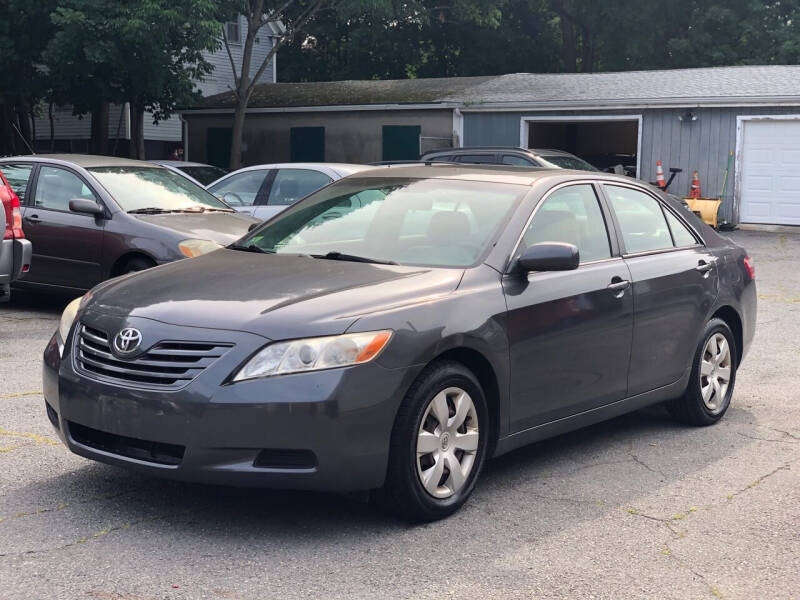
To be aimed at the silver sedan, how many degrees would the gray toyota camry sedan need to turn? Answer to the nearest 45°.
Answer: approximately 135° to its right

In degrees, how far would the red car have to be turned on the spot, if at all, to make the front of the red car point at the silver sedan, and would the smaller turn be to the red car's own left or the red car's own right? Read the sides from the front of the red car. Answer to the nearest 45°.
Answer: approximately 90° to the red car's own right

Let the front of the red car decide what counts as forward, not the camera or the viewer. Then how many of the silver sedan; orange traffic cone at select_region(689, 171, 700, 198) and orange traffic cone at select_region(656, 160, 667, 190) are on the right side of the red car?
3

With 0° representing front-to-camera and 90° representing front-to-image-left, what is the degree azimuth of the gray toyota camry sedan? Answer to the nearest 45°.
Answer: approximately 45°

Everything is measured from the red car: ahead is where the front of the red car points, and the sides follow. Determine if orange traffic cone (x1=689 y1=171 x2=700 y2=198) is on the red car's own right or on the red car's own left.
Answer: on the red car's own right

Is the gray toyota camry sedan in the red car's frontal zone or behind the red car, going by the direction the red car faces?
behind

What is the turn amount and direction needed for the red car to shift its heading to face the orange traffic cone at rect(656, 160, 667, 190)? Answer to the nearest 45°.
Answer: approximately 90° to its right

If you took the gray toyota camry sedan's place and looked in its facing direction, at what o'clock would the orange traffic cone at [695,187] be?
The orange traffic cone is roughly at 5 o'clock from the gray toyota camry sedan.

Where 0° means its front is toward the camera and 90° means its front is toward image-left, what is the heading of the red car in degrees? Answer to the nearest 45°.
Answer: approximately 135°
